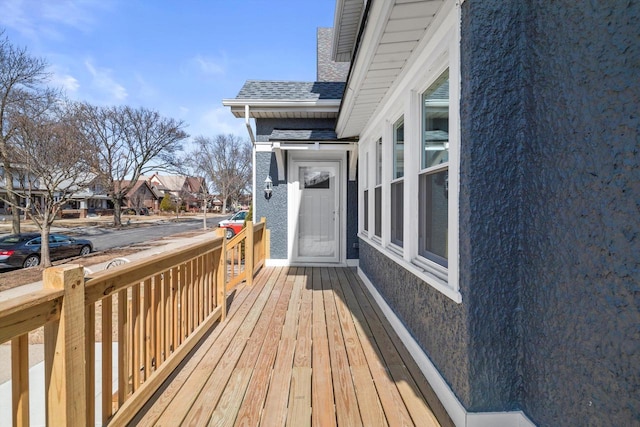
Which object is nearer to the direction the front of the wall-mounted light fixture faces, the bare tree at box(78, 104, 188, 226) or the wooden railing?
the wooden railing

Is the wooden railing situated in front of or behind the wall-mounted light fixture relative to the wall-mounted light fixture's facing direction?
in front

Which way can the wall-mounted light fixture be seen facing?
toward the camera

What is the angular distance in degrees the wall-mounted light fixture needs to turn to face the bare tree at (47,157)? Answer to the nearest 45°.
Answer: approximately 135° to its right

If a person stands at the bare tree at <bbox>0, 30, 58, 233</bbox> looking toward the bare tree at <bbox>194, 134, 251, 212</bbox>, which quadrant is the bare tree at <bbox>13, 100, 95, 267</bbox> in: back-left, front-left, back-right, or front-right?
back-right

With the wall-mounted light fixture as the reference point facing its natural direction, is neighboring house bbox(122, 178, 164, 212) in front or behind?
behind

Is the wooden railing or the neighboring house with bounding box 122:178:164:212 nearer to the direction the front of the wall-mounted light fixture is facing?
the wooden railing

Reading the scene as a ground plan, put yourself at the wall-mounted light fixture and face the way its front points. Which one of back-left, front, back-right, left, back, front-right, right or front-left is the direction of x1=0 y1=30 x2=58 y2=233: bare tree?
back-right

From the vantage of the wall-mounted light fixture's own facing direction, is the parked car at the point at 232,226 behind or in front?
behind

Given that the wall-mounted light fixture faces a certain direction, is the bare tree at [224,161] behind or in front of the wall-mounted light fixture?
behind

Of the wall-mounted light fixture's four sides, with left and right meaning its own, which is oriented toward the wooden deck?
front

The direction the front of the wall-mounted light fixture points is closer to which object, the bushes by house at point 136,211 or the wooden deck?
the wooden deck
